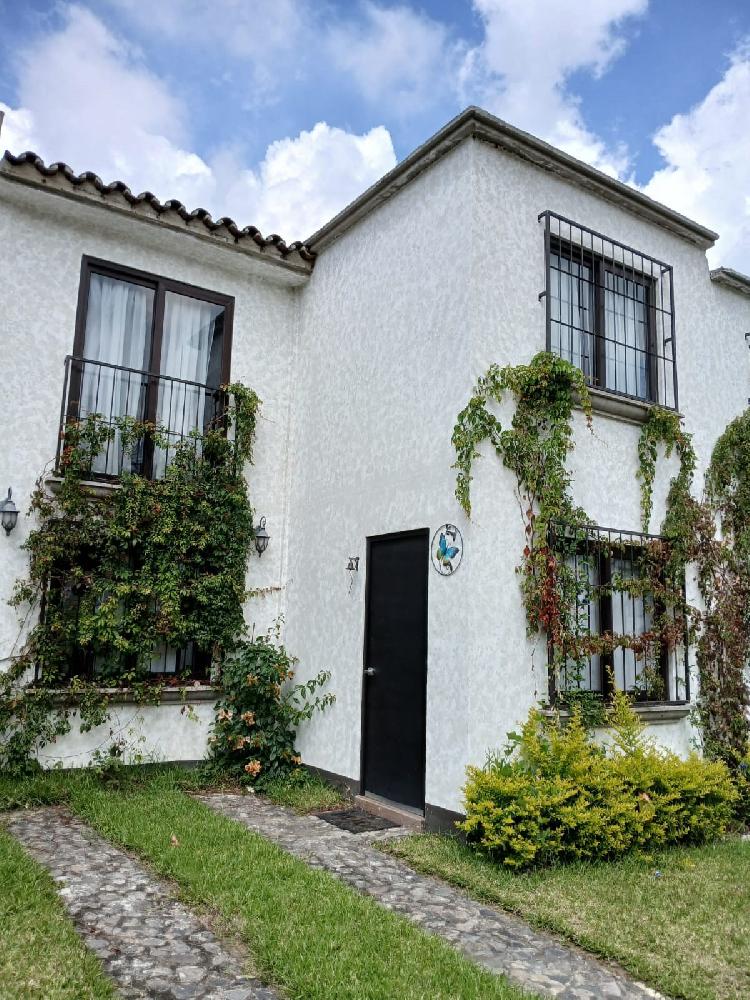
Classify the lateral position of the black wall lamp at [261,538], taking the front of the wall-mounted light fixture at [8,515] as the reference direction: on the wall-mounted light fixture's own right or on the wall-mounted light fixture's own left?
on the wall-mounted light fixture's own left

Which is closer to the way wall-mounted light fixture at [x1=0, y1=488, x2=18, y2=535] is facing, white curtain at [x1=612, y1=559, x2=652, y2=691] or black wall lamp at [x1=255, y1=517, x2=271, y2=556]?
the white curtain

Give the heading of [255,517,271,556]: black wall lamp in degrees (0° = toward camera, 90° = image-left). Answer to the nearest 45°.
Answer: approximately 315°

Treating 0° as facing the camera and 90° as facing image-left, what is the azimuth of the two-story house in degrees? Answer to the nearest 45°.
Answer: approximately 315°

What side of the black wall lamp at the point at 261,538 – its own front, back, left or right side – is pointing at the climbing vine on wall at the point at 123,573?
right
